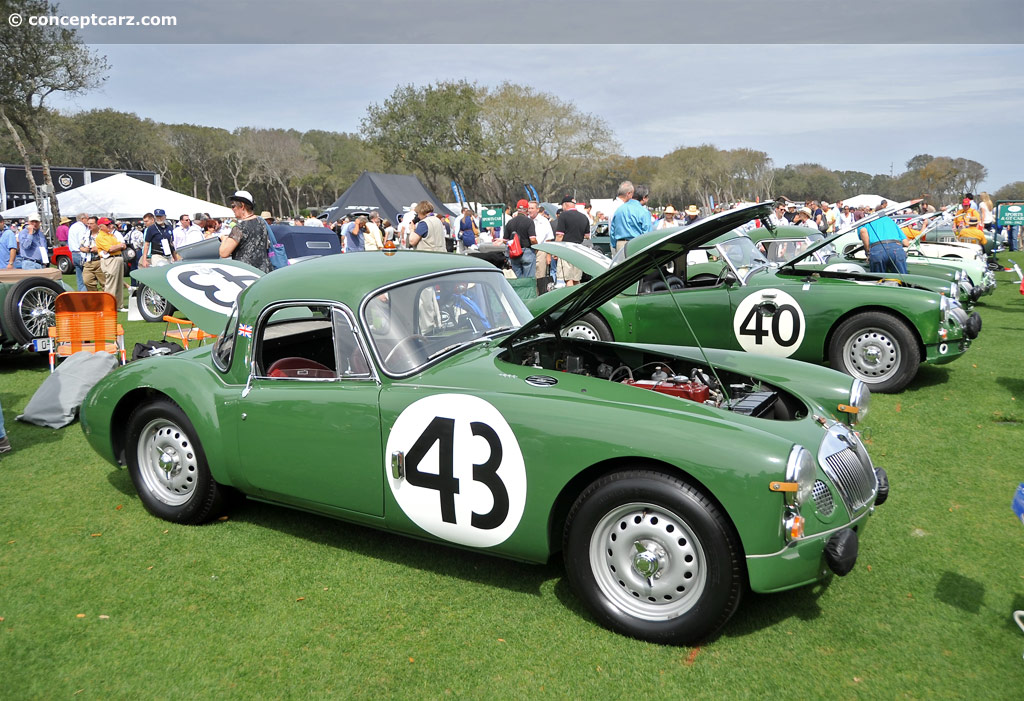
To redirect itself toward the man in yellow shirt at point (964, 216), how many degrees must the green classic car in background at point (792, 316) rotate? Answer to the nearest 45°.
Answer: approximately 90° to its left

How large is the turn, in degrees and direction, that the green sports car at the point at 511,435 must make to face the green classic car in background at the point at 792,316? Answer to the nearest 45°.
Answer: approximately 90° to its left

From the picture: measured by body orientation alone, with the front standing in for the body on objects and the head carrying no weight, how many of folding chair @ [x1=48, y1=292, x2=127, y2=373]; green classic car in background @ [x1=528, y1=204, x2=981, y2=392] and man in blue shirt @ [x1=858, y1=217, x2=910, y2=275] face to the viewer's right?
1

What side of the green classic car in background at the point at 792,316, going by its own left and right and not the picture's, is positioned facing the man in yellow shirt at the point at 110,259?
back

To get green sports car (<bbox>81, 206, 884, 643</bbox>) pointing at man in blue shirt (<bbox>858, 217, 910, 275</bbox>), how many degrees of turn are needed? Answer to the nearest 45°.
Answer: approximately 90° to its left

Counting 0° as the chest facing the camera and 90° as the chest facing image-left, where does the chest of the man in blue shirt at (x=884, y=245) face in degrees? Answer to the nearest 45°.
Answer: approximately 180°

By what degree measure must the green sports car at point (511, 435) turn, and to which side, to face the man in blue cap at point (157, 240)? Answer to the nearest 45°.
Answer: approximately 180°

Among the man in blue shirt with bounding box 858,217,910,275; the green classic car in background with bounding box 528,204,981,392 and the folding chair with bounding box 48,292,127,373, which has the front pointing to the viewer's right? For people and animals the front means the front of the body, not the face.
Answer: the green classic car in background

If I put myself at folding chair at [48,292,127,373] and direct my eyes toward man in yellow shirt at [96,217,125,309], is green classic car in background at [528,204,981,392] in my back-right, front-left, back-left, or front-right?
back-right

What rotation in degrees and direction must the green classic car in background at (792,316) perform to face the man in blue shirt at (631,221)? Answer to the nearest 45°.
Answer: approximately 135° to its left
